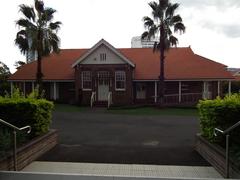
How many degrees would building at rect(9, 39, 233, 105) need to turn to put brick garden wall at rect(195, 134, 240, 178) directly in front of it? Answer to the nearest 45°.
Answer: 0° — it already faces it

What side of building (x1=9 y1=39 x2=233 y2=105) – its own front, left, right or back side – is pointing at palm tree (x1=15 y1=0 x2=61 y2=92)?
right

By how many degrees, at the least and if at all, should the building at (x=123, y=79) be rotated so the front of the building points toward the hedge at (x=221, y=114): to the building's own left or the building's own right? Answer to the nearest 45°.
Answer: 0° — it already faces it

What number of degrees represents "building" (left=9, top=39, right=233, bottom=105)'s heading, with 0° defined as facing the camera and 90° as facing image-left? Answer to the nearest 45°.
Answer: approximately 0°

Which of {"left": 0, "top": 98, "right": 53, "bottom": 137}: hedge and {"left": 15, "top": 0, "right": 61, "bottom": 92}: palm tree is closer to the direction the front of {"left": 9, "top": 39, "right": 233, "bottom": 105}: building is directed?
the hedge
